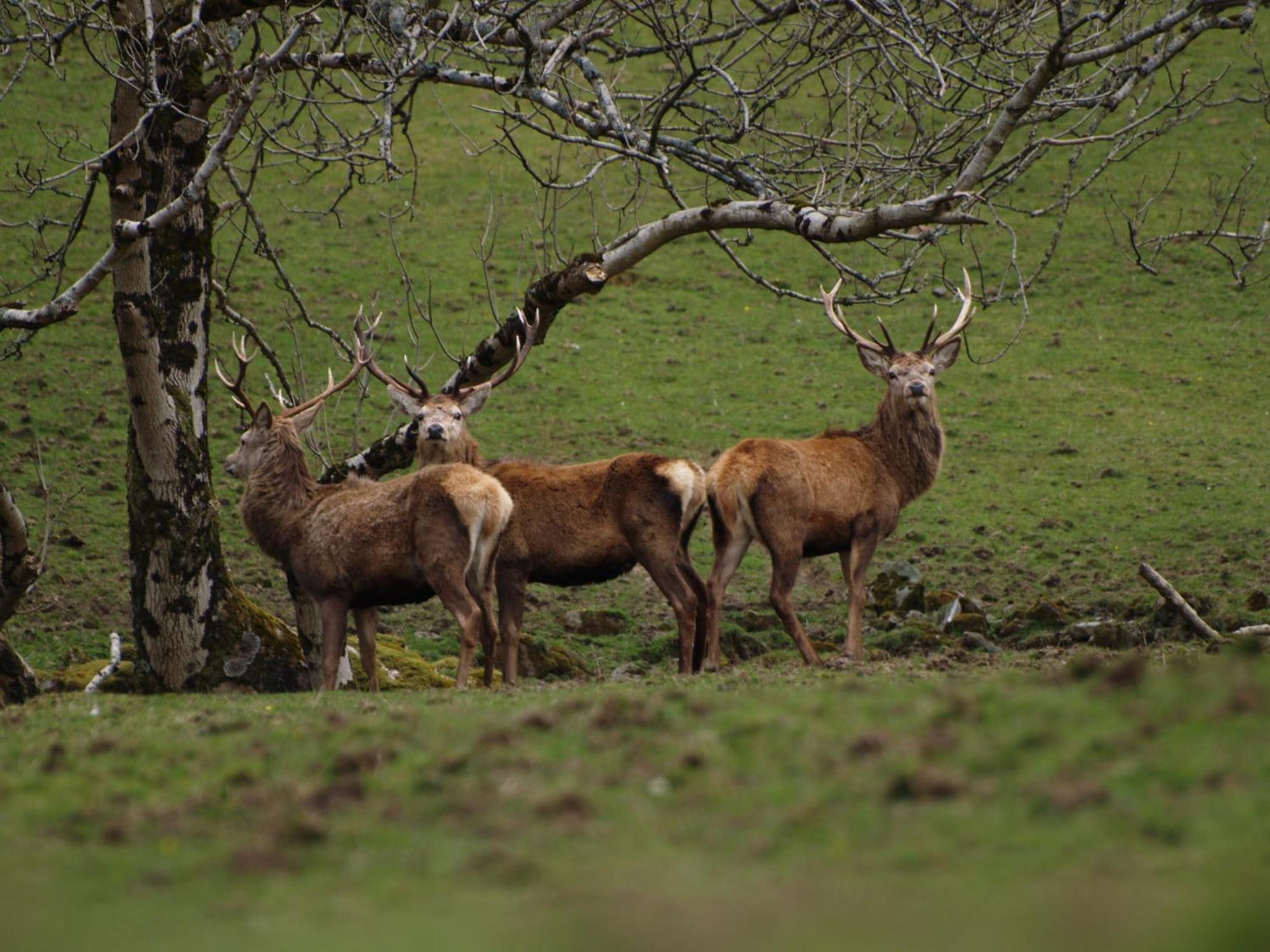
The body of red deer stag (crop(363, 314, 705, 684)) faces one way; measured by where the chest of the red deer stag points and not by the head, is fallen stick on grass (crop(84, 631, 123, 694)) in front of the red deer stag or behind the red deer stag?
in front

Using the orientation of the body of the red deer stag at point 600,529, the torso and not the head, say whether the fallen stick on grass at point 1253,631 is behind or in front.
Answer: behind

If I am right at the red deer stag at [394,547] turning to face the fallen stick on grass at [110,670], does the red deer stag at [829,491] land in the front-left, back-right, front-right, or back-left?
back-right

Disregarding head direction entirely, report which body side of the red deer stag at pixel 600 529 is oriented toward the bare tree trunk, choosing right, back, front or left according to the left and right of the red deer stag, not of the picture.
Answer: front

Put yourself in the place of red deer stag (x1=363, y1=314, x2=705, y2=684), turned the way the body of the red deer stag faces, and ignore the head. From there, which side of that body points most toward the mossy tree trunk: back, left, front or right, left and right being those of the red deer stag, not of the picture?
front

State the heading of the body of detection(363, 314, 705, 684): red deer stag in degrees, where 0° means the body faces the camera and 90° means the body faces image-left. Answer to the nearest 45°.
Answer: approximately 90°

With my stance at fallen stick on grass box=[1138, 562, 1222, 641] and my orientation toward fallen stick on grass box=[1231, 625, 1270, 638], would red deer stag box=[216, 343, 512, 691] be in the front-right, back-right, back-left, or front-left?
back-right

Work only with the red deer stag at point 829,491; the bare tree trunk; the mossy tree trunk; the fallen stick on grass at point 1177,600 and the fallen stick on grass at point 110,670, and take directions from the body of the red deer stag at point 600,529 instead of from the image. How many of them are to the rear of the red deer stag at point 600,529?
2

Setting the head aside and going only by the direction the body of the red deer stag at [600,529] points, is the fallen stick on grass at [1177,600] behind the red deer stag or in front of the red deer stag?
behind

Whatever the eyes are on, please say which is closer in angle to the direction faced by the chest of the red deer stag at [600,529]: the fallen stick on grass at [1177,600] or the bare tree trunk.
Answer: the bare tree trunk

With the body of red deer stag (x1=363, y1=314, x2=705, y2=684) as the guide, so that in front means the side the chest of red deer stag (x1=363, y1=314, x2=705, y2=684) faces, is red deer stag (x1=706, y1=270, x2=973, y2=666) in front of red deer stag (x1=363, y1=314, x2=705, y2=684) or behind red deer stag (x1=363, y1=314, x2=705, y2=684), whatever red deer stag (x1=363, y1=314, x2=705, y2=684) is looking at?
behind
